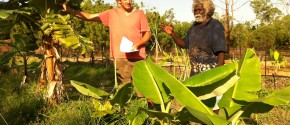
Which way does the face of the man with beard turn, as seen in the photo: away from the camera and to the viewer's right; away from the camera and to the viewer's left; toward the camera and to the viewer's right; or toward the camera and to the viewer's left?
toward the camera and to the viewer's left

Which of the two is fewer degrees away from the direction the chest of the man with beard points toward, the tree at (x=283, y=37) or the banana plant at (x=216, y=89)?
the banana plant

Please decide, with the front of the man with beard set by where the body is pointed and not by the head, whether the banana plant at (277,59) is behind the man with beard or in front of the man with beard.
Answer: behind

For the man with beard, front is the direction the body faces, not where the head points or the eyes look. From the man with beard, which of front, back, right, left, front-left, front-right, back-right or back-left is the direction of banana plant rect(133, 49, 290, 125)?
front-left

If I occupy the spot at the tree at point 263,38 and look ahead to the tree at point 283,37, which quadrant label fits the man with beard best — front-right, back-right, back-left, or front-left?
back-right

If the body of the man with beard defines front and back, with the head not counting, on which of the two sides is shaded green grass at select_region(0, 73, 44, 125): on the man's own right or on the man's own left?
on the man's own right

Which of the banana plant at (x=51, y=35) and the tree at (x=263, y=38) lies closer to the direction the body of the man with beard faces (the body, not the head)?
the banana plant

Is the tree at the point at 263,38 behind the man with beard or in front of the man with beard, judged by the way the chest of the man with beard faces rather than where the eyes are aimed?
behind

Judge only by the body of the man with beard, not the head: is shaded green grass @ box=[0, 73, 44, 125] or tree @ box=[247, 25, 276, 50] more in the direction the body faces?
the shaded green grass

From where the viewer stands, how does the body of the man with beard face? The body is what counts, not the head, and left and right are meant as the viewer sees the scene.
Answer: facing the viewer and to the left of the viewer
